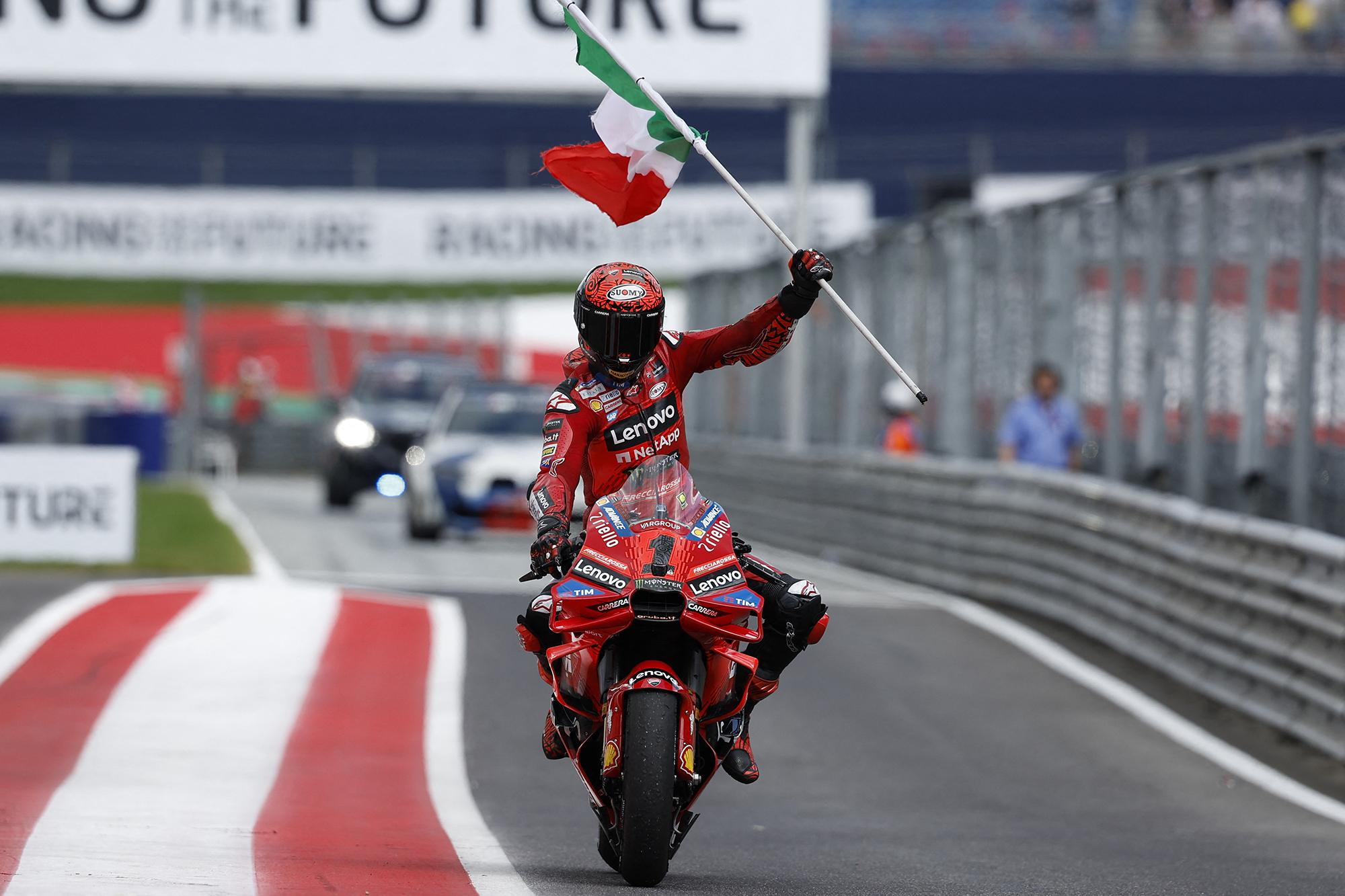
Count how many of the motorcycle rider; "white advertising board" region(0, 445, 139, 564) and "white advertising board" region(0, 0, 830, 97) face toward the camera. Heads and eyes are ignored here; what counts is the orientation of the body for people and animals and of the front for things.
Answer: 3

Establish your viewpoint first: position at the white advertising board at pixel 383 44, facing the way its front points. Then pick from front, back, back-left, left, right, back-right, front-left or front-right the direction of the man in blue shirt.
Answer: front-left

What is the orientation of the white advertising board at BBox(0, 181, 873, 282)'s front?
toward the camera

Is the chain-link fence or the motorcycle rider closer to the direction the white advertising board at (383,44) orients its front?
the motorcycle rider

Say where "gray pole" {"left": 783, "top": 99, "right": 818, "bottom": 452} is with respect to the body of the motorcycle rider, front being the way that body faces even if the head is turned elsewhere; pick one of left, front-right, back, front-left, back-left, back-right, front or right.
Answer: back

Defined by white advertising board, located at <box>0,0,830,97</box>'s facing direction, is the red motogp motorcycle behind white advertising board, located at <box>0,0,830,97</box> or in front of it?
in front

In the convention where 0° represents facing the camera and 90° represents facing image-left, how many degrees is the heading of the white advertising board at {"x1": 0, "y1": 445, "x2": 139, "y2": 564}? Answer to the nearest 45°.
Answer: approximately 0°

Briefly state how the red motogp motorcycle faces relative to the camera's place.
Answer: facing the viewer

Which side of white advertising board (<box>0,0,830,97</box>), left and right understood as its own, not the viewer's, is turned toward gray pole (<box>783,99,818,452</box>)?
left
